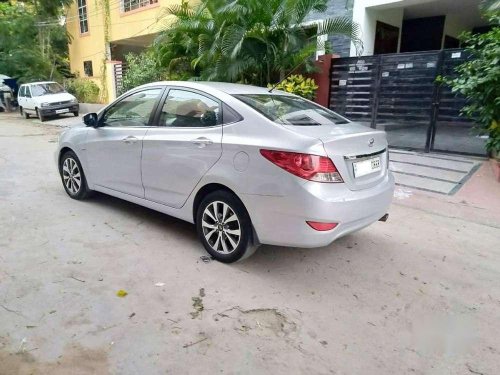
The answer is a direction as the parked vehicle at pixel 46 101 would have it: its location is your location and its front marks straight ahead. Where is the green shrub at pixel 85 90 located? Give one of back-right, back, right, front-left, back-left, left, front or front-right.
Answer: left

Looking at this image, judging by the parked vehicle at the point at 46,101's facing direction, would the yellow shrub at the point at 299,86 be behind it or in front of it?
in front

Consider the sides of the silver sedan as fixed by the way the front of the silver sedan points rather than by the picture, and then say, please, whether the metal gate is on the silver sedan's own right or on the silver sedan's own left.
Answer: on the silver sedan's own right

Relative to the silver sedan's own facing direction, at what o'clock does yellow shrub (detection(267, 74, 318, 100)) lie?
The yellow shrub is roughly at 2 o'clock from the silver sedan.

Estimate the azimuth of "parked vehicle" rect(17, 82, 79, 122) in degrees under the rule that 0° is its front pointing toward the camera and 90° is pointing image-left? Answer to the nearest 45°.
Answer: approximately 315°

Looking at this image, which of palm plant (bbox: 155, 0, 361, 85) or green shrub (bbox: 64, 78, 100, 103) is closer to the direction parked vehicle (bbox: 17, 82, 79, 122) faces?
the palm plant

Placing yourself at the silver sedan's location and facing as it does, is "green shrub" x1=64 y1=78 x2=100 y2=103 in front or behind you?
in front

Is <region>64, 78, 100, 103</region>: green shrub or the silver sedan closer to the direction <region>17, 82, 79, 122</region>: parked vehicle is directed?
the silver sedan

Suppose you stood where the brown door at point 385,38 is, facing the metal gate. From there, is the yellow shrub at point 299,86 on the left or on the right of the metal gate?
right

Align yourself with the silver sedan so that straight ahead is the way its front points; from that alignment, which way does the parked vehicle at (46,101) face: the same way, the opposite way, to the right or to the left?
the opposite way

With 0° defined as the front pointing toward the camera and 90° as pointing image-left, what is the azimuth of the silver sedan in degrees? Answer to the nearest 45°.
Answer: approximately 135°
